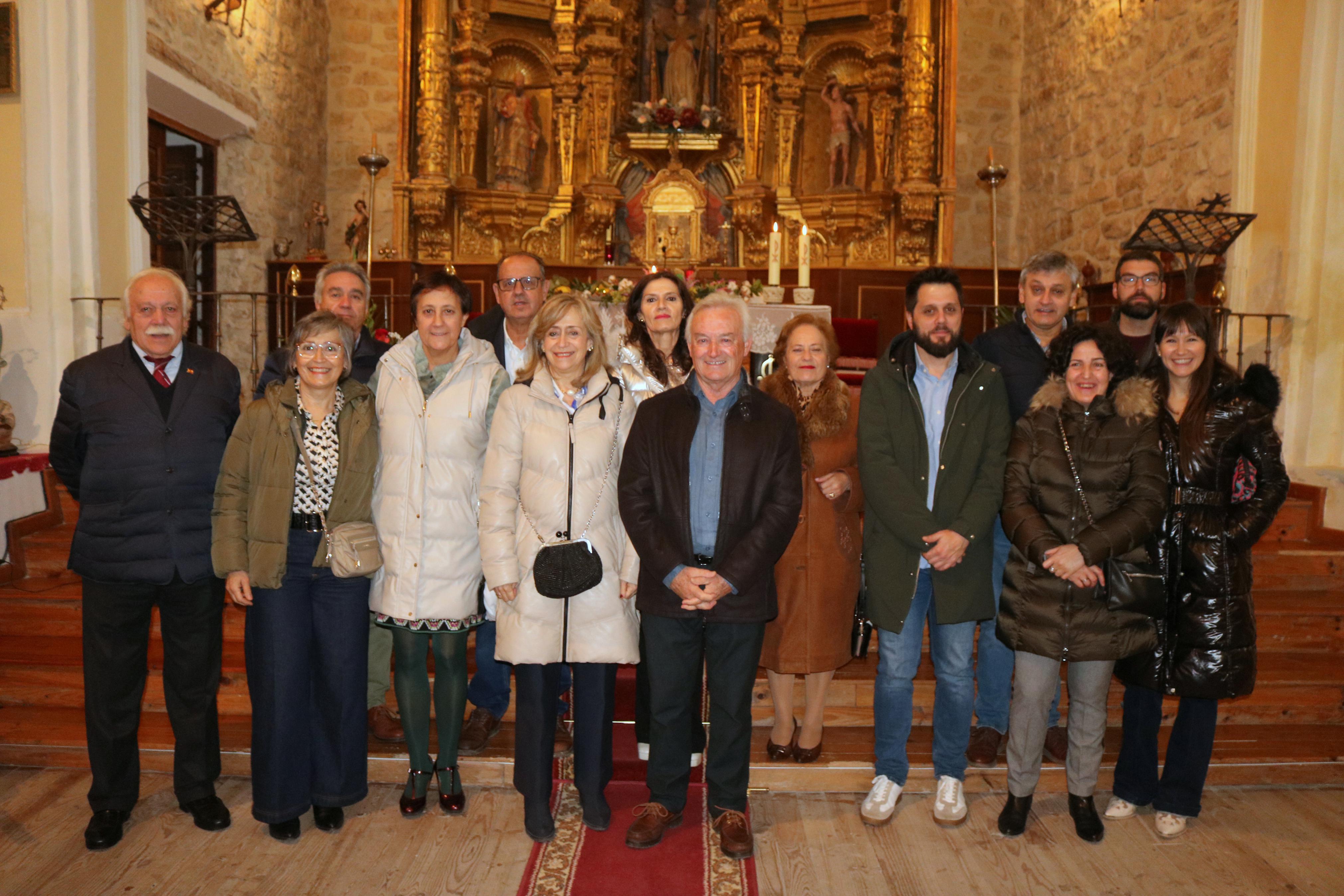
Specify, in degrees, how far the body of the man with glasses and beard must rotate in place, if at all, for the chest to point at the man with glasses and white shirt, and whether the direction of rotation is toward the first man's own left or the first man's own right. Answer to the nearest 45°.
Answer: approximately 90° to the first man's own right

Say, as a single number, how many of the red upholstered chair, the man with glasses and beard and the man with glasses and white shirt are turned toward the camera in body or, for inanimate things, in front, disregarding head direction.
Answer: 3

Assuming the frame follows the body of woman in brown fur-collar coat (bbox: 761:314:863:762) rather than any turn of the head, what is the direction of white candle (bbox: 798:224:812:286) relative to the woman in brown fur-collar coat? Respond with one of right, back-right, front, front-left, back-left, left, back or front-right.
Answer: back

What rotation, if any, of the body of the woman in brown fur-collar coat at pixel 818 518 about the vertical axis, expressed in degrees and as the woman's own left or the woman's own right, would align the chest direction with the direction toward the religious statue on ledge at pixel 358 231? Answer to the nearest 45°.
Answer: approximately 135° to the woman's own right

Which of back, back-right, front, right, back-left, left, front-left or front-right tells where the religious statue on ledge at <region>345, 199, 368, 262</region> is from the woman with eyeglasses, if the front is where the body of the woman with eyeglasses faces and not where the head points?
back

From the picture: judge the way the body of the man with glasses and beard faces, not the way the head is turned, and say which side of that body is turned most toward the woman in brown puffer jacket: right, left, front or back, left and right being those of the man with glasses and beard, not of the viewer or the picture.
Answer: front

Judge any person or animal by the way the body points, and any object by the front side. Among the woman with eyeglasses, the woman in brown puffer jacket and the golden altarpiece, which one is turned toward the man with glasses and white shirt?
the golden altarpiece

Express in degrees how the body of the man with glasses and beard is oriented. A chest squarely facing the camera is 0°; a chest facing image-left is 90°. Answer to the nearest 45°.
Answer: approximately 0°

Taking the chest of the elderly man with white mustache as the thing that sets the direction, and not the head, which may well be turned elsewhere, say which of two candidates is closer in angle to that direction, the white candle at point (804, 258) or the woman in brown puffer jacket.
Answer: the woman in brown puffer jacket
